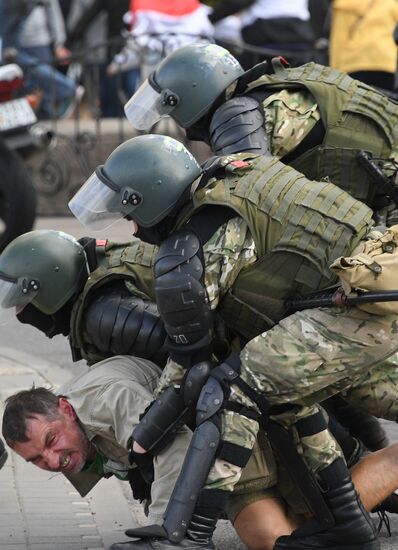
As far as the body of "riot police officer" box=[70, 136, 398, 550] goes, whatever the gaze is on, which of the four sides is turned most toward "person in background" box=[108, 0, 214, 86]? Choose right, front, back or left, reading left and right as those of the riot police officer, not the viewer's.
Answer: right

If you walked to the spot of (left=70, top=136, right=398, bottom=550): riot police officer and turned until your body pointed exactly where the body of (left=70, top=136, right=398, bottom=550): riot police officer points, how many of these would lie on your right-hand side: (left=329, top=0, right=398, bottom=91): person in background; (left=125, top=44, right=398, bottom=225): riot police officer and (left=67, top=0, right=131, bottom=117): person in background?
3

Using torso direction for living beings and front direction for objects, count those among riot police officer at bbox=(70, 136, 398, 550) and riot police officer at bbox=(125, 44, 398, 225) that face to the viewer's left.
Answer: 2

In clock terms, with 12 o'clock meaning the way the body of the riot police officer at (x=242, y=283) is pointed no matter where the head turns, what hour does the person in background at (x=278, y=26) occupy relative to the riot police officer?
The person in background is roughly at 3 o'clock from the riot police officer.

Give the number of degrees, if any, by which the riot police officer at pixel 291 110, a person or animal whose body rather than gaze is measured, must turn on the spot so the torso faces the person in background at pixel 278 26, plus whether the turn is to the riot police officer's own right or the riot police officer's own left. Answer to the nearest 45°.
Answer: approximately 90° to the riot police officer's own right

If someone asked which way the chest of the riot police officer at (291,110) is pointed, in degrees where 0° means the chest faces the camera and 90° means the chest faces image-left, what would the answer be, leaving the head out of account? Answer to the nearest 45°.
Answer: approximately 90°

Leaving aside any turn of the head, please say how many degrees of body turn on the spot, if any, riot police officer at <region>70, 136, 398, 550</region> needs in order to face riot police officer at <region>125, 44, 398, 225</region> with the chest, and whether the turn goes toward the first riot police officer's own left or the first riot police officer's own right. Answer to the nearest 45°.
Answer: approximately 90° to the first riot police officer's own right

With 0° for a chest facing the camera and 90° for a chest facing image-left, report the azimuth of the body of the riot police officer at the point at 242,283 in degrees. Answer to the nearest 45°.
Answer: approximately 90°

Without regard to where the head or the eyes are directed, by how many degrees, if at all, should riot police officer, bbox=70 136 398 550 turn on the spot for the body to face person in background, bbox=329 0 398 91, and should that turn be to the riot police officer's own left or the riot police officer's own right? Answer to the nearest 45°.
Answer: approximately 90° to the riot police officer's own right
